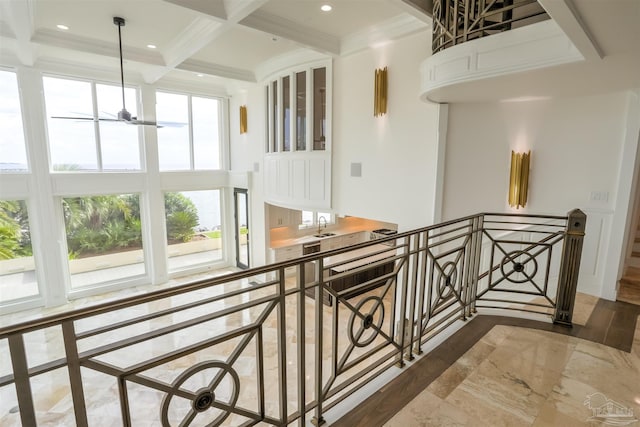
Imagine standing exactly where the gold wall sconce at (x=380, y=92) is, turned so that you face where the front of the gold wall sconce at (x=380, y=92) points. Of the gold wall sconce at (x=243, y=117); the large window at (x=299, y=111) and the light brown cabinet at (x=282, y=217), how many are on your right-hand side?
3

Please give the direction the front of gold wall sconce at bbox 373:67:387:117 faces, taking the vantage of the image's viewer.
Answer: facing the viewer and to the left of the viewer

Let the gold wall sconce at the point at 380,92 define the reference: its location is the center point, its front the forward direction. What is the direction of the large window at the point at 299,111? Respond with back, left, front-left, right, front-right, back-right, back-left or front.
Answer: right

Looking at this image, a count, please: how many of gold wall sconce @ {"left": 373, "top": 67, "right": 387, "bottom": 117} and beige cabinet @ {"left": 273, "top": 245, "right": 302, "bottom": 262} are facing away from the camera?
0

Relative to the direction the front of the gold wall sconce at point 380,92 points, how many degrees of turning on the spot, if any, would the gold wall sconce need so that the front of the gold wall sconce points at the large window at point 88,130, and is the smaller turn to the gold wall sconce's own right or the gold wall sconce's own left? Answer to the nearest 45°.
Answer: approximately 45° to the gold wall sconce's own right

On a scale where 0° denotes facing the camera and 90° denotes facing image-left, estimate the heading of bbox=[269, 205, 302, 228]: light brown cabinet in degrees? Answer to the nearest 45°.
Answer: approximately 315°

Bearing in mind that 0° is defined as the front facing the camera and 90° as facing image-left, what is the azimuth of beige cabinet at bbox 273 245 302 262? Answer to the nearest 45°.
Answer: approximately 315°

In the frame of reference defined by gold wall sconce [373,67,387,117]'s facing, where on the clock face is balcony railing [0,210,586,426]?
The balcony railing is roughly at 11 o'clock from the gold wall sconce.

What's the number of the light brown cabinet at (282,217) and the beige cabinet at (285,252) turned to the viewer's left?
0

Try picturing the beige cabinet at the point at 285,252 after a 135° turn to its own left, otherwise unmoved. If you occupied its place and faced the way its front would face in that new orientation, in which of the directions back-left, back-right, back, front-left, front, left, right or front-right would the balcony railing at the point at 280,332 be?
back

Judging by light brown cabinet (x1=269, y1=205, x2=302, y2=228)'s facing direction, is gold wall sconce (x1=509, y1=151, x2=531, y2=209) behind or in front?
in front
